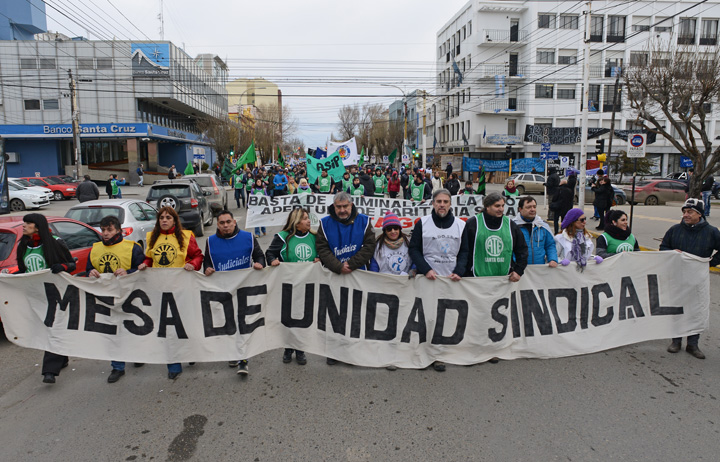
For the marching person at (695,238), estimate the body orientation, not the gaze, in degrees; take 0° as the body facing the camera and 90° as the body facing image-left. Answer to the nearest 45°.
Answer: approximately 0°

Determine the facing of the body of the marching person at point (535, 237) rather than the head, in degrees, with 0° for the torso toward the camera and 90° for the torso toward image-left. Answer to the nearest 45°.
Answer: approximately 0°

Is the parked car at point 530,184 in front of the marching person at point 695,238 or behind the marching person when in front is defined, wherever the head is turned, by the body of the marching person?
behind

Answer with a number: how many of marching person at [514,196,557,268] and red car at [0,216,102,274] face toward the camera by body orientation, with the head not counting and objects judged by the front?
1

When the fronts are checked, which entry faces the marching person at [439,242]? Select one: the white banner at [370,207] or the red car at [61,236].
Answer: the white banner

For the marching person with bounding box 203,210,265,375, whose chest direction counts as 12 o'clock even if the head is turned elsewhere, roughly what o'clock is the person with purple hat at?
The person with purple hat is roughly at 9 o'clock from the marching person.

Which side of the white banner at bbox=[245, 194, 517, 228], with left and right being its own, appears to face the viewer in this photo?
front

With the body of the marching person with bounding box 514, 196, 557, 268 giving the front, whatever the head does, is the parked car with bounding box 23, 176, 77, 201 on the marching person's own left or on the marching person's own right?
on the marching person's own right

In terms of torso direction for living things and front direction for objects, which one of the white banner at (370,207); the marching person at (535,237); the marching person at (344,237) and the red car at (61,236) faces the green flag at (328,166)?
the red car

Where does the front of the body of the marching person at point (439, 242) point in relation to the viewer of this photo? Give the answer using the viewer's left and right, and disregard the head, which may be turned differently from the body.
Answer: facing the viewer

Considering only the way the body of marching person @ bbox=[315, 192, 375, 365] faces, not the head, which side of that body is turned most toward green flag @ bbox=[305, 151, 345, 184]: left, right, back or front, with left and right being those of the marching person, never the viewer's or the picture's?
back

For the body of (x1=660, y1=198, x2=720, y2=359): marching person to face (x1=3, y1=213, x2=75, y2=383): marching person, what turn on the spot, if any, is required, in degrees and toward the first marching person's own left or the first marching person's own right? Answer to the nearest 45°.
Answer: approximately 45° to the first marching person's own right

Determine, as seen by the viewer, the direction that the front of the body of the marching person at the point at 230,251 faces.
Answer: toward the camera
